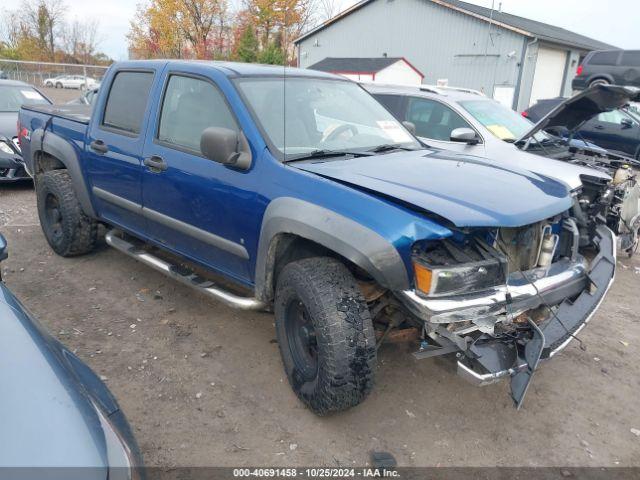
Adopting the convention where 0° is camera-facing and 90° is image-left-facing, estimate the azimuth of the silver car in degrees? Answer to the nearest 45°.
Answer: approximately 315°

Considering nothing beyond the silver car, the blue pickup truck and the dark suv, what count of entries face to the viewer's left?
0

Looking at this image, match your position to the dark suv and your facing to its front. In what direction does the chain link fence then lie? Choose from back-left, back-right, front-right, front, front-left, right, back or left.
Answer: back

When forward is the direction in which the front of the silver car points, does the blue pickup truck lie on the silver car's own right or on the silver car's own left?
on the silver car's own right

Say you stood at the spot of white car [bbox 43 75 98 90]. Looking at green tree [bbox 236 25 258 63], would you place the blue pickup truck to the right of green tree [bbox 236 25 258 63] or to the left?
right

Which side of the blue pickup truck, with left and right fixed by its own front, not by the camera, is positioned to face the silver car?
left

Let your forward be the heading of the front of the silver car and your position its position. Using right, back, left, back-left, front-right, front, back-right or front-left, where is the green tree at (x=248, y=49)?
back

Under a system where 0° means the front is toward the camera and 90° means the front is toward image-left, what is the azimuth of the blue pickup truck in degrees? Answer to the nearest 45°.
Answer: approximately 315°

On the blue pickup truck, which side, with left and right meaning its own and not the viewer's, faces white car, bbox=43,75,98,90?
back

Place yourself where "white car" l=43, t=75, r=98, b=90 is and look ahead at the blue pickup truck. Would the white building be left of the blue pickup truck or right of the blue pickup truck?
left

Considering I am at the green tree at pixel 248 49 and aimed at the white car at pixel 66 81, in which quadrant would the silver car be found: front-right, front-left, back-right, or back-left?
back-left

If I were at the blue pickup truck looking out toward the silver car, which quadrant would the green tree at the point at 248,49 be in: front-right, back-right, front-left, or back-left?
front-left

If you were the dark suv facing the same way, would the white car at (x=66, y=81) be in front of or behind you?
behind

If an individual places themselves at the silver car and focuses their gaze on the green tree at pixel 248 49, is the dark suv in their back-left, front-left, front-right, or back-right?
front-right

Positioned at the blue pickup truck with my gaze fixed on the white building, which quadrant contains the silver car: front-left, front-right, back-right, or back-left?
front-right
